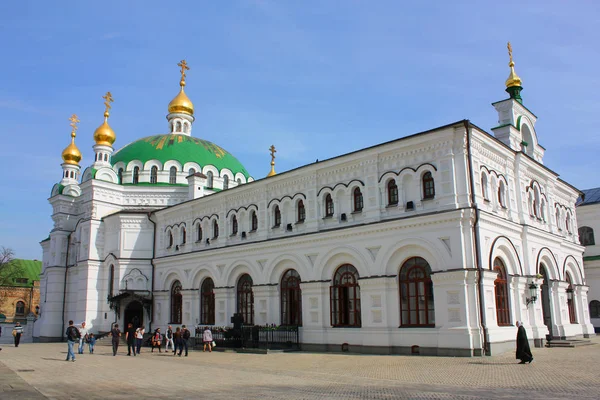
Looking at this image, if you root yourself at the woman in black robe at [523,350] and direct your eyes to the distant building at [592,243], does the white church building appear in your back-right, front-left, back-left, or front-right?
front-left

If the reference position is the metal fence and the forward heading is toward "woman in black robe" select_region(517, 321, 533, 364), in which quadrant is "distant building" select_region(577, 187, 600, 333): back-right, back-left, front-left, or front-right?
front-left

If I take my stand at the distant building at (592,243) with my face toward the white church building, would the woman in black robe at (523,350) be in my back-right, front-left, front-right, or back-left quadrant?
front-left

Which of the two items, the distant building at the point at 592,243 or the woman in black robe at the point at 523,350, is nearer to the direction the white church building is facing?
the woman in black robe

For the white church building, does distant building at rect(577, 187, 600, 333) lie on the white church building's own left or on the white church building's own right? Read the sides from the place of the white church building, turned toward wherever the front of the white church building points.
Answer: on the white church building's own left
